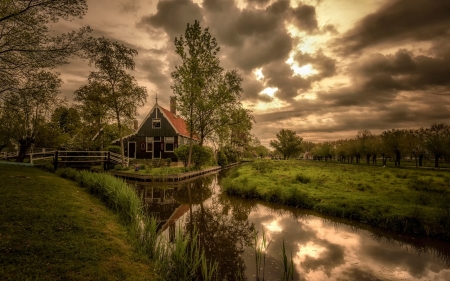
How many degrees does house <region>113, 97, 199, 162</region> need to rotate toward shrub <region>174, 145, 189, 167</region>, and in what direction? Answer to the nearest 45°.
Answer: approximately 45° to its left

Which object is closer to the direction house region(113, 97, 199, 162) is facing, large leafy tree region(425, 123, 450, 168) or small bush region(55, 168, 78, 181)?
the small bush

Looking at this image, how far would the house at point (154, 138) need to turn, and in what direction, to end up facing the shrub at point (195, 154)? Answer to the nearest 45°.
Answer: approximately 45° to its left

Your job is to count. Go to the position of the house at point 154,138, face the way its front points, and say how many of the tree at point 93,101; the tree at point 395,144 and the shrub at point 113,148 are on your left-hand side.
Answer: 1

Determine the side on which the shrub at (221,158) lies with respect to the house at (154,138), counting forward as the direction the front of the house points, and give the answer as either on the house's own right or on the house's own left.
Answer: on the house's own left

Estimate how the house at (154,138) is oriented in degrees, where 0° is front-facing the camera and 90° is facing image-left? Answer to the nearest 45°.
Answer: approximately 0°

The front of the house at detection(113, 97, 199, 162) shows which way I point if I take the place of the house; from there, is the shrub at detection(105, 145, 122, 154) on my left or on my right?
on my right
